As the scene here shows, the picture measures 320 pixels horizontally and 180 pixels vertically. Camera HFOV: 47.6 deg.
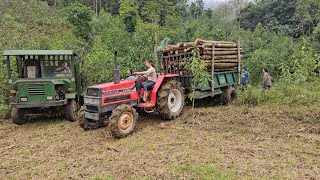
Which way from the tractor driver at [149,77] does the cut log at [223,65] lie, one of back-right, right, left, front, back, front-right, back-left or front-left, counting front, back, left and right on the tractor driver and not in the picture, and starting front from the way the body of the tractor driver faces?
back-right

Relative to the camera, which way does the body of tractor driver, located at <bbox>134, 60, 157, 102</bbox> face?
to the viewer's left

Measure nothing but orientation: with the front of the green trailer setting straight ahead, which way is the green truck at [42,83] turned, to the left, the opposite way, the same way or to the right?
to the left

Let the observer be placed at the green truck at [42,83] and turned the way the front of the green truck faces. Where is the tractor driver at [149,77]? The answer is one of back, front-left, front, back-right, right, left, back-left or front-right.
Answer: front-left

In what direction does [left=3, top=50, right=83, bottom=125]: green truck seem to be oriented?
toward the camera

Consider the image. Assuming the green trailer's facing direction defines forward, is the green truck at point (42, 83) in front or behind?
in front

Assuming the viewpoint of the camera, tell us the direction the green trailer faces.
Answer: facing the viewer and to the left of the viewer

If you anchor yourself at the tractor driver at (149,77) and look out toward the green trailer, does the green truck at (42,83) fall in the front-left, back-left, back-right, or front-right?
back-left

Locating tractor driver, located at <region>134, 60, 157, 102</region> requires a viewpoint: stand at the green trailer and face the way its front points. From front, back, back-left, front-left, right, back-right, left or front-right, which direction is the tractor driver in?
front

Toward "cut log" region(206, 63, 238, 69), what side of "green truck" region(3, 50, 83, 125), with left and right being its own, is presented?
left

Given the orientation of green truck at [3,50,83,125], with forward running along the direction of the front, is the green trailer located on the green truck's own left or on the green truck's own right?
on the green truck's own left

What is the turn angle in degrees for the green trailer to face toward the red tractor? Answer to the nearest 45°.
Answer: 0° — it already faces it

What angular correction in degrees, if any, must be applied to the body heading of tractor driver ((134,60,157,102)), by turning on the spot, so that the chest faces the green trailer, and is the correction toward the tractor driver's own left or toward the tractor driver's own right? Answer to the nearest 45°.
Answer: approximately 135° to the tractor driver's own right

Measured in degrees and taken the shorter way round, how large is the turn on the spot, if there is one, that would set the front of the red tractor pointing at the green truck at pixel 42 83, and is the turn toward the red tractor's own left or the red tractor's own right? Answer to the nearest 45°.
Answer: approximately 90° to the red tractor's own right
